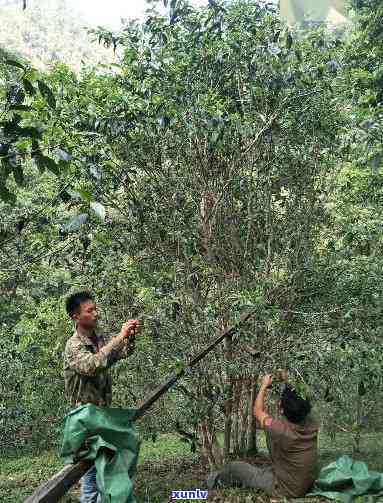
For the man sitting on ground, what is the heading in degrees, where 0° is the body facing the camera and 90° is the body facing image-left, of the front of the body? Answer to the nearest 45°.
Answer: approximately 135°

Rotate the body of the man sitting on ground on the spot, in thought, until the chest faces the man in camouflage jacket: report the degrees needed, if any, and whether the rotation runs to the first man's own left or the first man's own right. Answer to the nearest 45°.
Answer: approximately 90° to the first man's own left

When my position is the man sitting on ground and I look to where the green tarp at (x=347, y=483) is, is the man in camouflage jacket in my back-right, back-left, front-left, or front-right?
back-right

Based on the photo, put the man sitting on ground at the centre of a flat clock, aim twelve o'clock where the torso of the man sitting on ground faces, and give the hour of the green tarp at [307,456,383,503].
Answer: The green tarp is roughly at 4 o'clock from the man sitting on ground.
